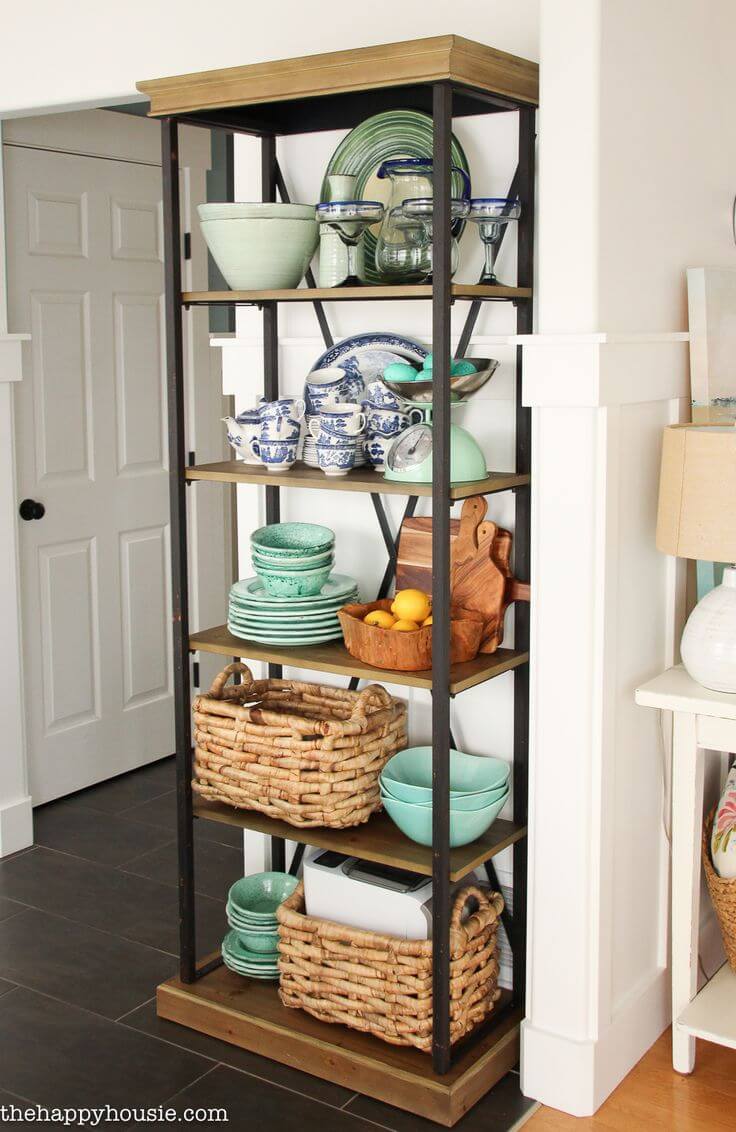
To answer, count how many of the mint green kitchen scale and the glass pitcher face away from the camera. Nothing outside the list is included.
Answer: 0

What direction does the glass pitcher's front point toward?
to the viewer's left
